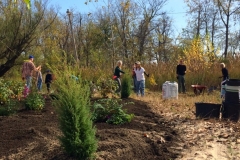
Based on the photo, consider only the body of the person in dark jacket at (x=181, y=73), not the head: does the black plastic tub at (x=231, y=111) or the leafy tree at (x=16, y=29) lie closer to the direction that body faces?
the black plastic tub

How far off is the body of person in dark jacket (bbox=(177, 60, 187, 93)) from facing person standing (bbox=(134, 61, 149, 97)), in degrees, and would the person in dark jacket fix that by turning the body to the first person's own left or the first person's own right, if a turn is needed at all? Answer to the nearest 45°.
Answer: approximately 45° to the first person's own right

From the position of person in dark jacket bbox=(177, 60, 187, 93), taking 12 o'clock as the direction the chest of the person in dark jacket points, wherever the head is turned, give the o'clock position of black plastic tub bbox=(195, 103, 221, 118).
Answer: The black plastic tub is roughly at 12 o'clock from the person in dark jacket.

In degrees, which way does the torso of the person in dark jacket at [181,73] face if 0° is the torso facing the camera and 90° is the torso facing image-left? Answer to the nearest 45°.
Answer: approximately 0°
